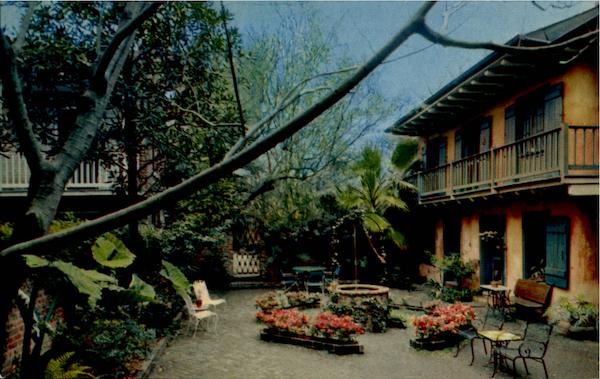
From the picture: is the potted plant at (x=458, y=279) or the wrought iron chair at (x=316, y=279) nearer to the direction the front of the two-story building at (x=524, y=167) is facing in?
the wrought iron chair

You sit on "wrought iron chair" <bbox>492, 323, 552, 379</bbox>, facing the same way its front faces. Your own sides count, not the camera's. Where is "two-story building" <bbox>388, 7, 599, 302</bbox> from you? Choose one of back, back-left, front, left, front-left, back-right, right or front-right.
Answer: back-right

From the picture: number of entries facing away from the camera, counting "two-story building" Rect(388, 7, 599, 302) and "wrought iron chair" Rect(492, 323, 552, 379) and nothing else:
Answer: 0

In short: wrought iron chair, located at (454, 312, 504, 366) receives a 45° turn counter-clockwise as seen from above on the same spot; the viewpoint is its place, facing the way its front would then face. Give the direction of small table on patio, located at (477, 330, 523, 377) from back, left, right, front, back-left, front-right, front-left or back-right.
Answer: front

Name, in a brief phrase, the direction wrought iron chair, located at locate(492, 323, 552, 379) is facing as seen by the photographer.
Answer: facing the viewer and to the left of the viewer
